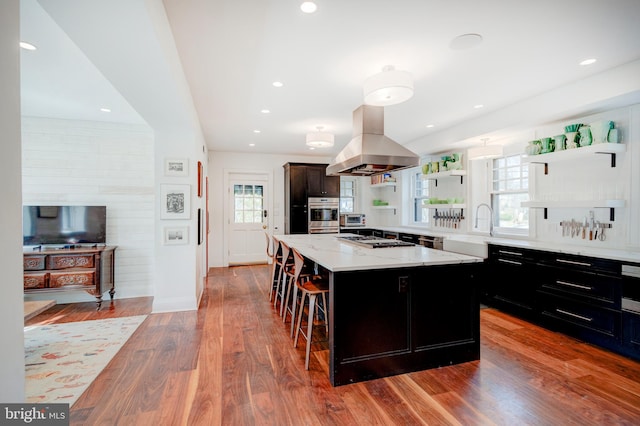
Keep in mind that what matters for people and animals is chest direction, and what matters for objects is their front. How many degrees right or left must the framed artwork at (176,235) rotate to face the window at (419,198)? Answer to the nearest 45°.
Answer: approximately 90° to its left

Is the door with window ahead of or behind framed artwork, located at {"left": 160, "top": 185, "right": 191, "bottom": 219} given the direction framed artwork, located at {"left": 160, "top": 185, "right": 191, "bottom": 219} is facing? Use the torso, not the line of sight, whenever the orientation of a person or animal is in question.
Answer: behind

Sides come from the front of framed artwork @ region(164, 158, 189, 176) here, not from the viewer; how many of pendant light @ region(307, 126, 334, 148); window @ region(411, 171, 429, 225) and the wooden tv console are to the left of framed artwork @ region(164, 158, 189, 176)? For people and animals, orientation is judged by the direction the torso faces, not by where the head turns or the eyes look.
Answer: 2

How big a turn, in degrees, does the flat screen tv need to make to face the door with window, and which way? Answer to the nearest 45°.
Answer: approximately 90° to its left

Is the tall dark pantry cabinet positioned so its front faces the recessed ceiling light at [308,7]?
yes

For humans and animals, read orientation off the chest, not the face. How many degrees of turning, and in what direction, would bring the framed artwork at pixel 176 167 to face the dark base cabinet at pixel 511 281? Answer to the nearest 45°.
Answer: approximately 45° to its left

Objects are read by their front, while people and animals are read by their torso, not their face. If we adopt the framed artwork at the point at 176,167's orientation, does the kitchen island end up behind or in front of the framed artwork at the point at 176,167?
in front
